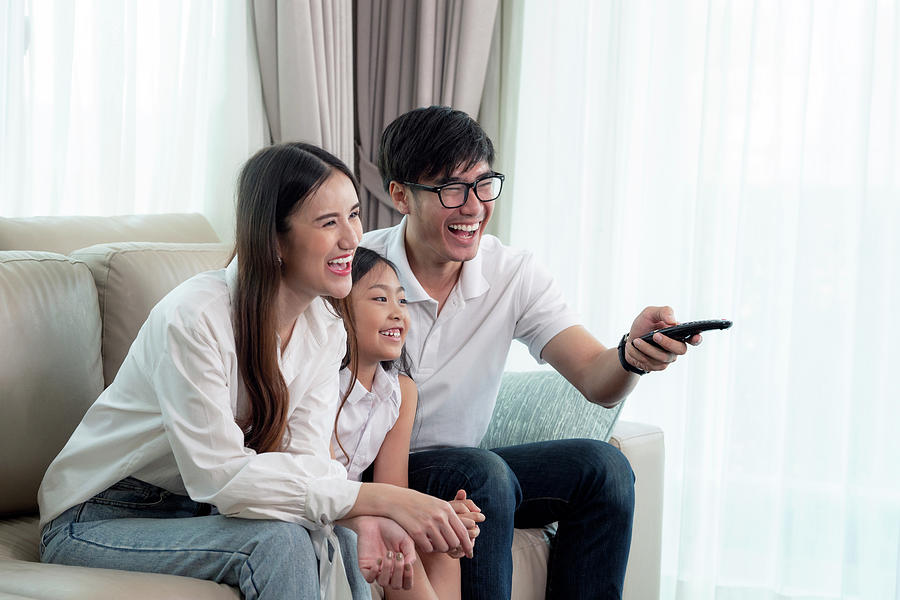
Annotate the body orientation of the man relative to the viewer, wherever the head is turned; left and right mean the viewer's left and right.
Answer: facing the viewer and to the right of the viewer

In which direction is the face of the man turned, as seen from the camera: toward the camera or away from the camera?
toward the camera

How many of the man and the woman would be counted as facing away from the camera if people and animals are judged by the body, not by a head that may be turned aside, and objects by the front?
0

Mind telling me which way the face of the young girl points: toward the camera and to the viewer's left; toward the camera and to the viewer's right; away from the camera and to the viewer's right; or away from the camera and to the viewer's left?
toward the camera and to the viewer's right

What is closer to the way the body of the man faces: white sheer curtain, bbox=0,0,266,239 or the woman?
the woman

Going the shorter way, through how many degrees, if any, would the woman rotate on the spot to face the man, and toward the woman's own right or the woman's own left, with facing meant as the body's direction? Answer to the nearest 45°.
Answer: approximately 45° to the woman's own left

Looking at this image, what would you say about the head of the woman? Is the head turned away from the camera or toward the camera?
toward the camera

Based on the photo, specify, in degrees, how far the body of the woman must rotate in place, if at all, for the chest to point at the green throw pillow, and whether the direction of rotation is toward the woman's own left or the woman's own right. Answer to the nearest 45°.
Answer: approximately 45° to the woman's own left

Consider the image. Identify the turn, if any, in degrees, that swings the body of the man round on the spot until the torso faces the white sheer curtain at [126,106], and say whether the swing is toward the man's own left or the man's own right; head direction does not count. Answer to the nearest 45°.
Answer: approximately 180°

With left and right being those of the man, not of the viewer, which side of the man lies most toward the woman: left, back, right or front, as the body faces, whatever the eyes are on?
right

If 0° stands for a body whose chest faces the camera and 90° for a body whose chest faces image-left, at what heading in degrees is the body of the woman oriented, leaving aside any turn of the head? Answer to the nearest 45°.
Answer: approximately 270°
